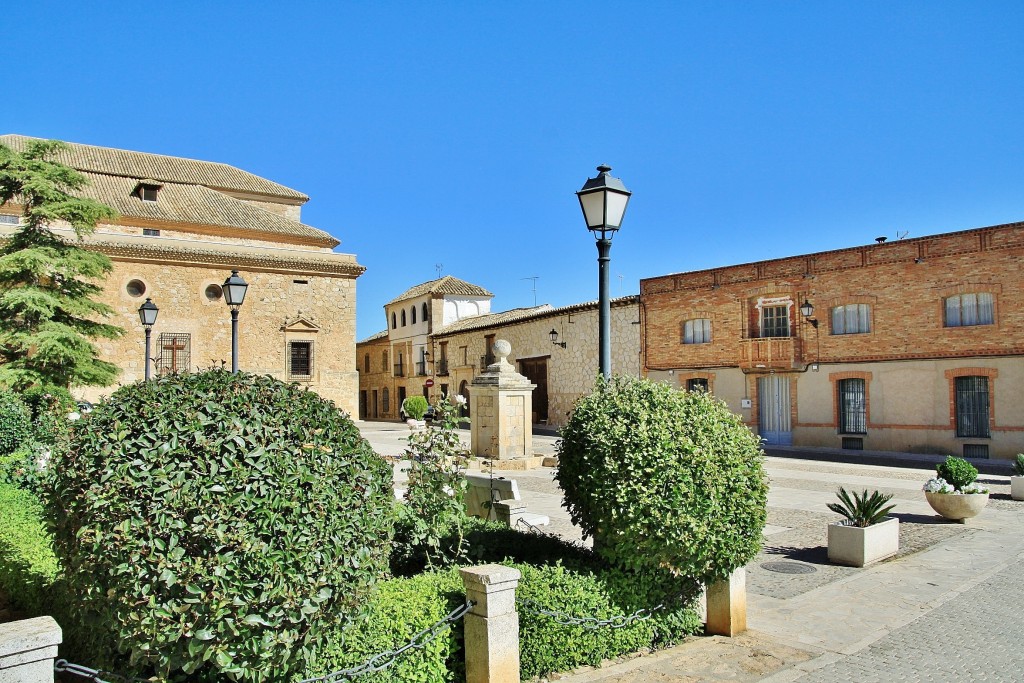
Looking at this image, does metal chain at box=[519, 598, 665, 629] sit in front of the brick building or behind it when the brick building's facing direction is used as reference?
in front

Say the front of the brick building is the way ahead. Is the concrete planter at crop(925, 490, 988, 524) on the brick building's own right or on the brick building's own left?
on the brick building's own left

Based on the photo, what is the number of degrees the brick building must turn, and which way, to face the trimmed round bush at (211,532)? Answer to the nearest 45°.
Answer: approximately 45° to its left

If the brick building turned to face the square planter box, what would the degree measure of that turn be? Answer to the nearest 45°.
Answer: approximately 45° to its left

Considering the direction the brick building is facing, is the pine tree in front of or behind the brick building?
in front

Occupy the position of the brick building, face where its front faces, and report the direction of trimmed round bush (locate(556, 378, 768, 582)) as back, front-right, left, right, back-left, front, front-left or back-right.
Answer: front-left

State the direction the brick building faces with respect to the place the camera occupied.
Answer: facing the viewer and to the left of the viewer

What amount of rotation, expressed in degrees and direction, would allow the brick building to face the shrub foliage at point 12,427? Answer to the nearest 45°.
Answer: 0° — it already faces it

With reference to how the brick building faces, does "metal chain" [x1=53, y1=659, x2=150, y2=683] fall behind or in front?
in front

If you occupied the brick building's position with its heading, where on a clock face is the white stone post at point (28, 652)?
The white stone post is roughly at 11 o'clock from the brick building.
